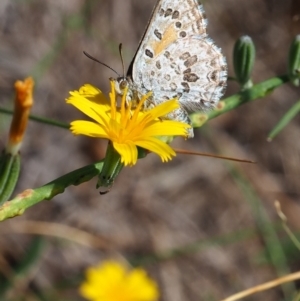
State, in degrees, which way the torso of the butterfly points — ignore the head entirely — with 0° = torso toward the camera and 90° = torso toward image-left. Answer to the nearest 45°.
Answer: approximately 90°

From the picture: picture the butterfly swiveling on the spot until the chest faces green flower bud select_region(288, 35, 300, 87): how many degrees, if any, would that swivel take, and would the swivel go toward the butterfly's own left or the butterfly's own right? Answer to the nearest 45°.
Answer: approximately 180°

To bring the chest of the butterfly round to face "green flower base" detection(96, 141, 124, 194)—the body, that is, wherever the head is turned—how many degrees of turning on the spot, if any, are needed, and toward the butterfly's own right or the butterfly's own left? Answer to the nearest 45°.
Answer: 0° — it already faces it
